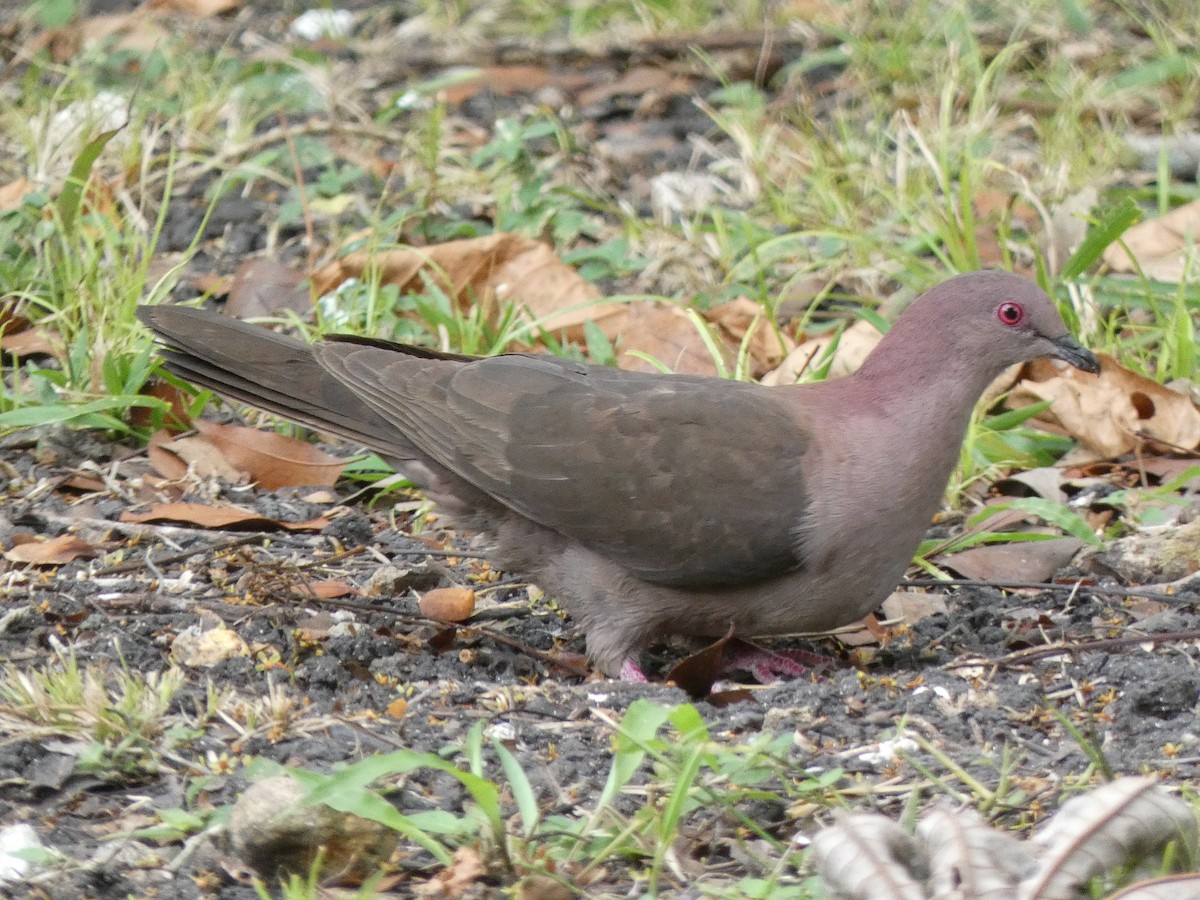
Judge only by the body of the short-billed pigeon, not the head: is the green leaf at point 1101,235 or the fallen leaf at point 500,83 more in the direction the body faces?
the green leaf

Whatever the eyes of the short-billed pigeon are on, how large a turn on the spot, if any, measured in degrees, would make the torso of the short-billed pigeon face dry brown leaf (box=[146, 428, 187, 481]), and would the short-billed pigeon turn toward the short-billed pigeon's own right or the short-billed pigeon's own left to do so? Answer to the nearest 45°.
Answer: approximately 135° to the short-billed pigeon's own left

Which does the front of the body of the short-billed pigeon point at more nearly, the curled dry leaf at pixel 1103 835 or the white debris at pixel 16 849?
the curled dry leaf

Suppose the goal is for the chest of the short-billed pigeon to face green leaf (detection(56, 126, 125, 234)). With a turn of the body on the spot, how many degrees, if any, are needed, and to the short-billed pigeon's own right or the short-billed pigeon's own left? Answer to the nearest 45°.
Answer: approximately 135° to the short-billed pigeon's own left

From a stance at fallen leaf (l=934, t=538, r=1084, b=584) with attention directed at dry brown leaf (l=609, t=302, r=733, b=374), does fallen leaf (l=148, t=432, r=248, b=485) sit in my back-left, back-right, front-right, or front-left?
front-left

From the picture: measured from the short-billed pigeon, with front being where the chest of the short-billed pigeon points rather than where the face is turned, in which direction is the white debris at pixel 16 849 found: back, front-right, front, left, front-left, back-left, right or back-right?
back-right

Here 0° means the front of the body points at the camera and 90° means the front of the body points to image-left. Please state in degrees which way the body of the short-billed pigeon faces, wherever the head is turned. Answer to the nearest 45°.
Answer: approximately 270°

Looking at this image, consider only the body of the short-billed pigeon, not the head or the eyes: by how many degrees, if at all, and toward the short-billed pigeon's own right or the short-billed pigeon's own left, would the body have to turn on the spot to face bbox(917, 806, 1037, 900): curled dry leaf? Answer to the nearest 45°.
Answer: approximately 90° to the short-billed pigeon's own right

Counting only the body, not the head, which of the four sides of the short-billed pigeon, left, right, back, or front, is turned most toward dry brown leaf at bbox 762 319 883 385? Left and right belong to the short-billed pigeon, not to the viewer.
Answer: left

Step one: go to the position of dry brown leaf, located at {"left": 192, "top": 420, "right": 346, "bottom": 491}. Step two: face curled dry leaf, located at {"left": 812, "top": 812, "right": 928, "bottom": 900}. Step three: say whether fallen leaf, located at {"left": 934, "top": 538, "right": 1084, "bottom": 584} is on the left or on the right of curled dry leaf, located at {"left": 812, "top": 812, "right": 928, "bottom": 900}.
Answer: left

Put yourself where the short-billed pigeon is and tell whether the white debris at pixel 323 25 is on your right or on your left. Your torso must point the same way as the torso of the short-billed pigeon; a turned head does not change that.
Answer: on your left

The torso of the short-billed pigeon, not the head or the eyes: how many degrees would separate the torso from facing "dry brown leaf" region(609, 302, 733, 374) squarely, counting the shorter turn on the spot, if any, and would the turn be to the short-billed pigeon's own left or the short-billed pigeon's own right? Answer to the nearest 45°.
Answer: approximately 90° to the short-billed pigeon's own left

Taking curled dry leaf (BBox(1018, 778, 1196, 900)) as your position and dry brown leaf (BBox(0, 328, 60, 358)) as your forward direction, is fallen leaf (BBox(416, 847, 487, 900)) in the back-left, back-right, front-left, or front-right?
front-left

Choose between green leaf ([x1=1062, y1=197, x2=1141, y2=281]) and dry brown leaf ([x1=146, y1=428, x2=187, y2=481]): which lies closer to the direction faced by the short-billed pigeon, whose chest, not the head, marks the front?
the green leaf

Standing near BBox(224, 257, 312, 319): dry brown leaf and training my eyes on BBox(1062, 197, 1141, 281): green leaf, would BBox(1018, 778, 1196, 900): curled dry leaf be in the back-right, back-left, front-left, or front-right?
front-right

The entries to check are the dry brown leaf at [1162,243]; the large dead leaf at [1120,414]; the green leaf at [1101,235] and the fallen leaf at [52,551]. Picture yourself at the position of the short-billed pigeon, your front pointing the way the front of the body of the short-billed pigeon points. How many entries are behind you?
1

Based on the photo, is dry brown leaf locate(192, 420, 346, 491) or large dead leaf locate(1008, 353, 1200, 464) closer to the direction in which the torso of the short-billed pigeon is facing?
the large dead leaf

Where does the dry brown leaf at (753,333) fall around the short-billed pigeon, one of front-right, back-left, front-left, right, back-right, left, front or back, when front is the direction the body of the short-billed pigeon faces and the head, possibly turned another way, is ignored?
left
